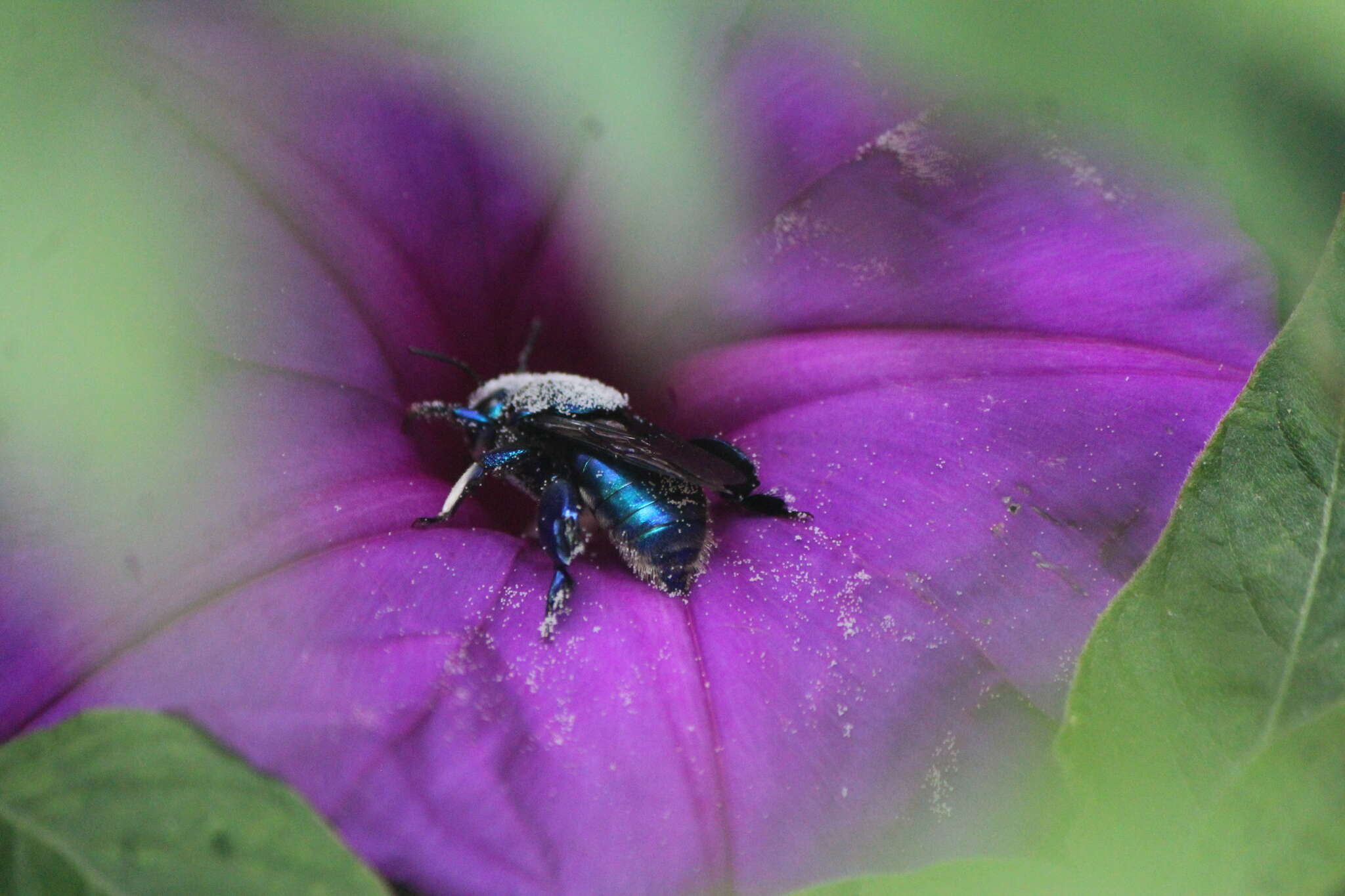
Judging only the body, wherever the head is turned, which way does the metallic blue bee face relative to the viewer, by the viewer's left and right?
facing away from the viewer and to the left of the viewer
